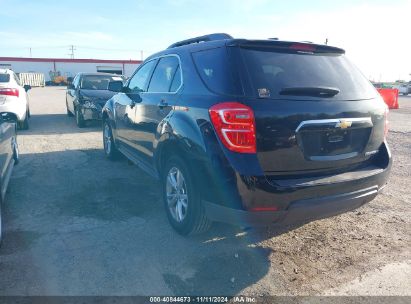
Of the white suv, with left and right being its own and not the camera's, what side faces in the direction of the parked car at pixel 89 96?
right

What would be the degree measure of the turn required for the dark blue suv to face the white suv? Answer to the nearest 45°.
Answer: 0° — it already faces it

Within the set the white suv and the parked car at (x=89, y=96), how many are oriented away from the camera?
1

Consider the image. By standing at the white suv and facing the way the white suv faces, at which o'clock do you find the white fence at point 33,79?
The white fence is roughly at 12 o'clock from the white suv.

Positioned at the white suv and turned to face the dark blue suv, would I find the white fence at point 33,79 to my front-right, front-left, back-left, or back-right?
back-left

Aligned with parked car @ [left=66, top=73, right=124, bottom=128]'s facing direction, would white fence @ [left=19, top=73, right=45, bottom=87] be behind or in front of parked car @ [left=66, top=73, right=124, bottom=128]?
behind

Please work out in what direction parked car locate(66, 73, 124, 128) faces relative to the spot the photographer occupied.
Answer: facing the viewer and to the right of the viewer

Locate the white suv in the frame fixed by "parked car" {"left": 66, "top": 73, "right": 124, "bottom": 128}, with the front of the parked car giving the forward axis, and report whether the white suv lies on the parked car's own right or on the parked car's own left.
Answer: on the parked car's own right

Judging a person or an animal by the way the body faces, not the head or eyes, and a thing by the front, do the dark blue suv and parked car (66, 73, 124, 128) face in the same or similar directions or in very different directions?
very different directions

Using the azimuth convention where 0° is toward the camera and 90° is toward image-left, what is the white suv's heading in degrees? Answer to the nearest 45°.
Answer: approximately 180°

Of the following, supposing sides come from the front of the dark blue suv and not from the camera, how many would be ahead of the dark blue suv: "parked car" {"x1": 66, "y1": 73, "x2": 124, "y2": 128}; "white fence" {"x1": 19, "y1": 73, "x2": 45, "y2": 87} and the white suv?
3

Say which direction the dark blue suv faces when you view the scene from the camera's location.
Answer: facing away from the viewer and to the left of the viewer
